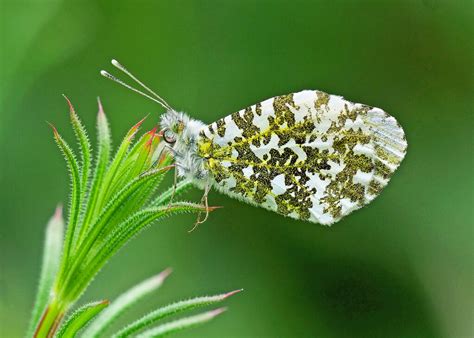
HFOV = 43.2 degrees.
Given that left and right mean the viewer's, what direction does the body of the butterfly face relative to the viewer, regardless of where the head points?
facing to the left of the viewer
